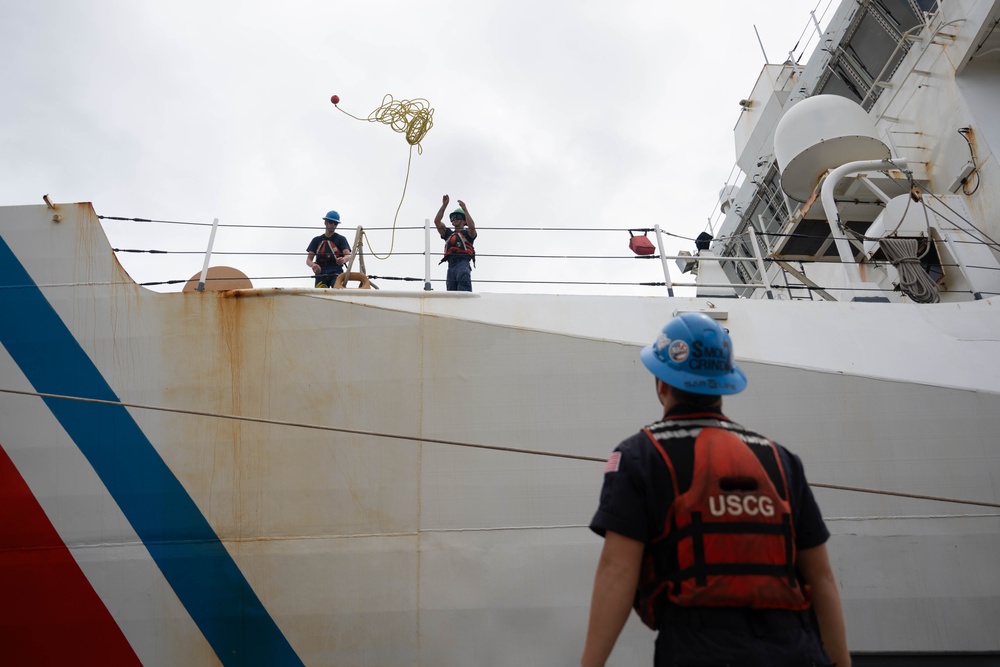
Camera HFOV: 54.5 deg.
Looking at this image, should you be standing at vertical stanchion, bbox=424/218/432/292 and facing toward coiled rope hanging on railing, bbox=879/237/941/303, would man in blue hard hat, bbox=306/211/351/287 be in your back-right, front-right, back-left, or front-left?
back-left

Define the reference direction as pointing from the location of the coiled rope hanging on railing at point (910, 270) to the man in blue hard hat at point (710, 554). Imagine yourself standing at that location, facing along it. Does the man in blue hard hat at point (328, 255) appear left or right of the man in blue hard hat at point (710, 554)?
right

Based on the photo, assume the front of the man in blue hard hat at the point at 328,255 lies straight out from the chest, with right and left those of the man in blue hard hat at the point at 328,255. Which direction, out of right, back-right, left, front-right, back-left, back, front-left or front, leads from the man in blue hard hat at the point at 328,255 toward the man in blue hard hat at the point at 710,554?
front

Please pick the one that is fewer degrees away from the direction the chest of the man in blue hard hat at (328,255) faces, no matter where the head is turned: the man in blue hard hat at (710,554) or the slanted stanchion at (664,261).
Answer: the man in blue hard hat

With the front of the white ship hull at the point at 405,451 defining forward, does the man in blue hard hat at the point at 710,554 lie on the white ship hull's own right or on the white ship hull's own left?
on the white ship hull's own left

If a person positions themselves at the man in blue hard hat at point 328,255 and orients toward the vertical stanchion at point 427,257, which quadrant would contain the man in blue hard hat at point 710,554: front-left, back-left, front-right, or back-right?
front-right

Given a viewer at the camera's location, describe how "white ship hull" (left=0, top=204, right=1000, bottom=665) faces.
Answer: facing to the left of the viewer

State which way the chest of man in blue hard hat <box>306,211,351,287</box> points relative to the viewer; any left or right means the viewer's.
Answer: facing the viewer

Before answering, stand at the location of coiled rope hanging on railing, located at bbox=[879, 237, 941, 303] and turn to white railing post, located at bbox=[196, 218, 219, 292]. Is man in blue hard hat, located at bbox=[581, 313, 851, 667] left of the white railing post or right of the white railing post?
left
